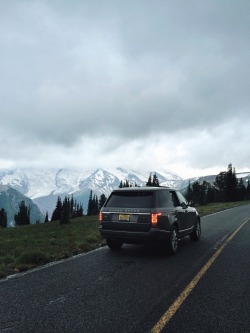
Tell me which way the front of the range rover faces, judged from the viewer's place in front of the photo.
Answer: facing away from the viewer and to the right of the viewer
